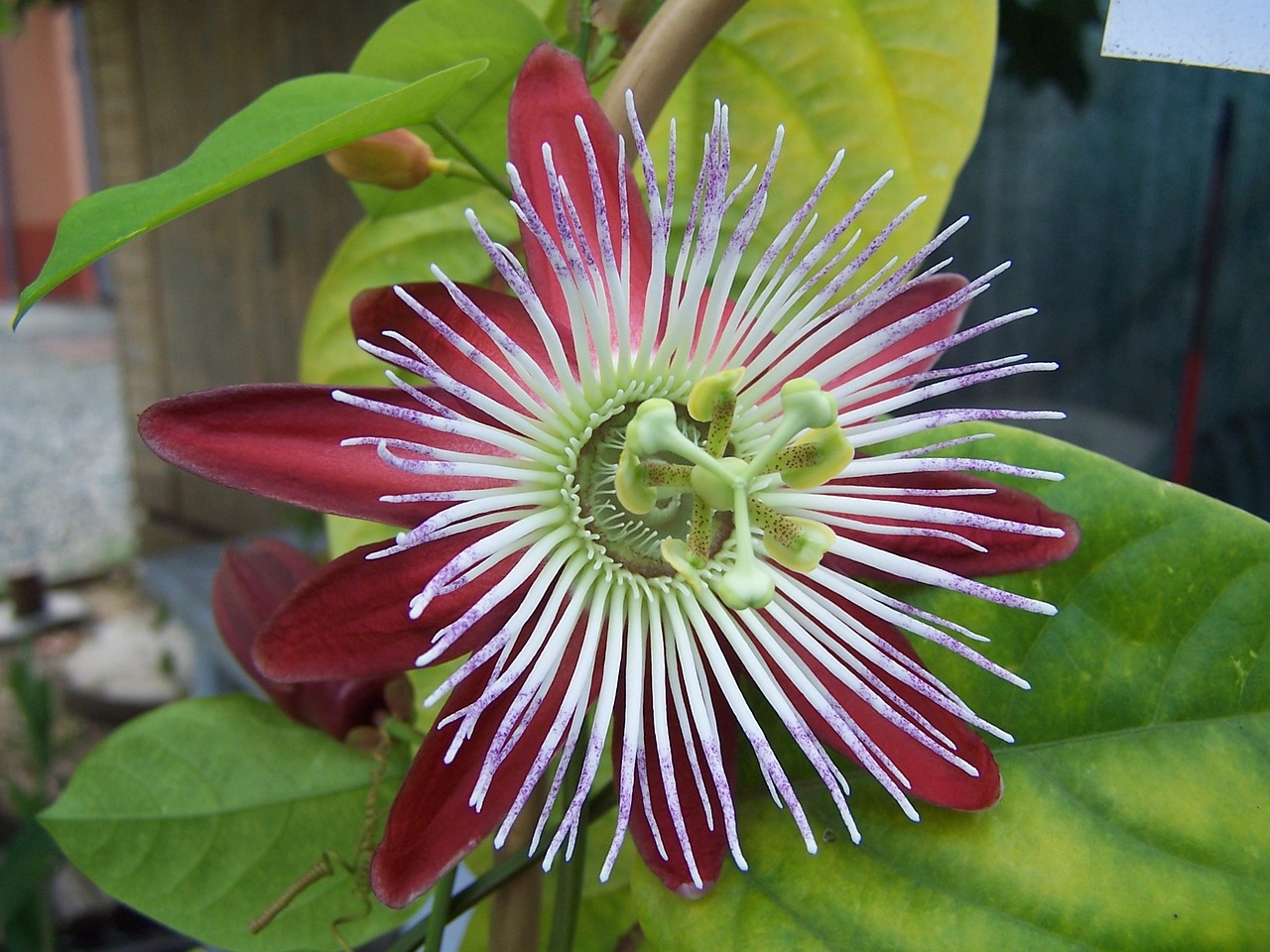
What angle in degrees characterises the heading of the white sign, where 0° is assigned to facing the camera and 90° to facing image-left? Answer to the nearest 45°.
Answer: approximately 0°
